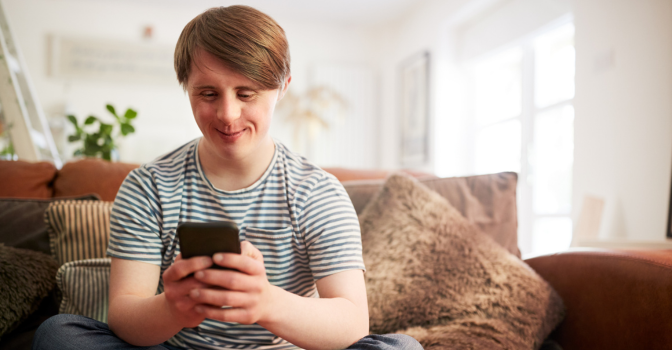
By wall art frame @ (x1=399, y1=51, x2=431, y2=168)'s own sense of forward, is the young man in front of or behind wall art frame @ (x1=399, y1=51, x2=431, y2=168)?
in front

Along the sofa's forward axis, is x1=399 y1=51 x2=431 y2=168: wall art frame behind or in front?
behind

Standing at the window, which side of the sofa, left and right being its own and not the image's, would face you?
back

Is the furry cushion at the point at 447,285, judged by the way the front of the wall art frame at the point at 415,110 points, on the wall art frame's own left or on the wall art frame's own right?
on the wall art frame's own left

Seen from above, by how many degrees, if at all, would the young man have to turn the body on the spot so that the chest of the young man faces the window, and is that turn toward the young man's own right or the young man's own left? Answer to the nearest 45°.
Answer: approximately 135° to the young man's own left

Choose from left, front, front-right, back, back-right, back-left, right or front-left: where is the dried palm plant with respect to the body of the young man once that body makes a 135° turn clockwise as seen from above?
front-right

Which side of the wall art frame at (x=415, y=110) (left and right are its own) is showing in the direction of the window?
left

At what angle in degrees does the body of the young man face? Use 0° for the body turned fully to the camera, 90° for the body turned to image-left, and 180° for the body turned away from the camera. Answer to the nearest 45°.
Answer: approximately 0°

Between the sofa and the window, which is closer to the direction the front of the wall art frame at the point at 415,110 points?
the sofa

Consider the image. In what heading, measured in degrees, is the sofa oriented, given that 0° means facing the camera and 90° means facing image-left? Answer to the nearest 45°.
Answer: approximately 0°

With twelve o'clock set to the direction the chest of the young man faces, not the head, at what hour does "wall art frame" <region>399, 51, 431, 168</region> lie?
The wall art frame is roughly at 7 o'clock from the young man.
